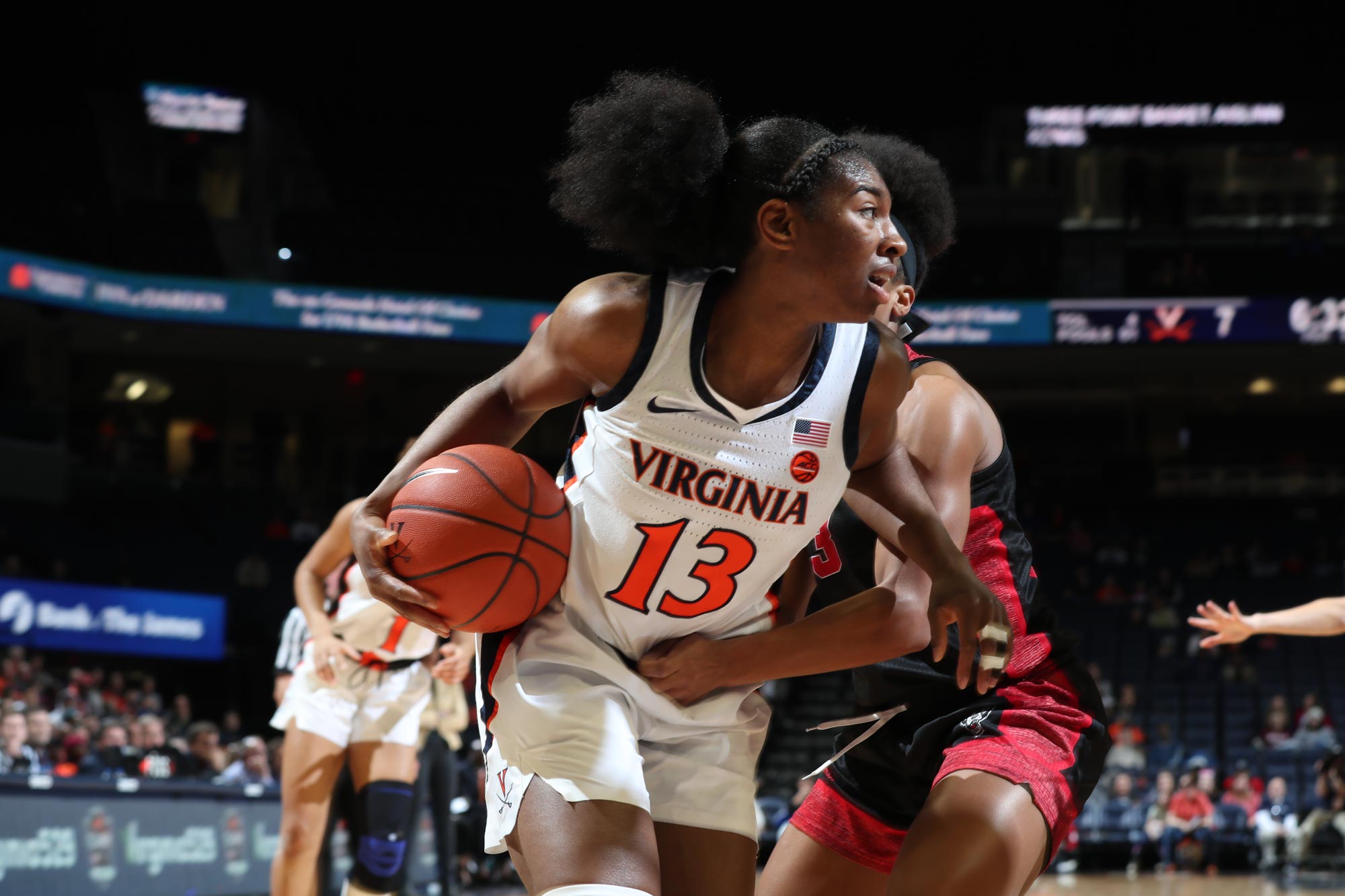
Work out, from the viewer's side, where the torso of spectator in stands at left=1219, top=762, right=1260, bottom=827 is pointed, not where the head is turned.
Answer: toward the camera

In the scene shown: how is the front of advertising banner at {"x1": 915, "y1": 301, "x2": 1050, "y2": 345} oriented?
toward the camera

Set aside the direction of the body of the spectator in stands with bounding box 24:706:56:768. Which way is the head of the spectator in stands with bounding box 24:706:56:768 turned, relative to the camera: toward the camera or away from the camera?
toward the camera

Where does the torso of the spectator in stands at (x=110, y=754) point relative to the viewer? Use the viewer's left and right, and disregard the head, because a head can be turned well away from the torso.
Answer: facing the viewer and to the right of the viewer

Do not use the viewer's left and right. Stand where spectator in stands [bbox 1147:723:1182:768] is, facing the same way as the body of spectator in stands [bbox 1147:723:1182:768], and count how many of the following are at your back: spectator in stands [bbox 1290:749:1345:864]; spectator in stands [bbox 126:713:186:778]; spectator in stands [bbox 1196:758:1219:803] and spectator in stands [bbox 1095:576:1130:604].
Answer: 1

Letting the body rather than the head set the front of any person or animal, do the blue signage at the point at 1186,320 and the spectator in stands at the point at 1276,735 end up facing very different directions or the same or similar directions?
same or similar directions

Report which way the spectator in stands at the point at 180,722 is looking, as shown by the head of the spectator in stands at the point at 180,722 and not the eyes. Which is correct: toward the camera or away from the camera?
toward the camera

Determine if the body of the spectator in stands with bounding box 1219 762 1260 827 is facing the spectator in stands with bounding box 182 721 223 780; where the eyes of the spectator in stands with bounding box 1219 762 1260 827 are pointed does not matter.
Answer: no

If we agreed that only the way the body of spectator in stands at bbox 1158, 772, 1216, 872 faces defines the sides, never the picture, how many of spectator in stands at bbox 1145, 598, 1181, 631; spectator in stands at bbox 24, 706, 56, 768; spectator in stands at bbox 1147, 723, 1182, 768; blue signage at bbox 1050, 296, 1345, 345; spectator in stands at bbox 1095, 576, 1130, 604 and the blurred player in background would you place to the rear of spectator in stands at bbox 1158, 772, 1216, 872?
4

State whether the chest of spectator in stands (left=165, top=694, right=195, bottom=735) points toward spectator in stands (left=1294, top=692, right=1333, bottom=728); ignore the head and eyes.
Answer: no

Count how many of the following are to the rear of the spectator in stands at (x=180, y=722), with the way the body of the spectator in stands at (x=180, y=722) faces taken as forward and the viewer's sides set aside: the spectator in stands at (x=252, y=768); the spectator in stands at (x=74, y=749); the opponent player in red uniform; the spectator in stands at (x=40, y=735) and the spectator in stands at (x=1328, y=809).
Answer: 0

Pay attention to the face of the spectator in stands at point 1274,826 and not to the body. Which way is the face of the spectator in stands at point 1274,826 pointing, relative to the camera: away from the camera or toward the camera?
toward the camera

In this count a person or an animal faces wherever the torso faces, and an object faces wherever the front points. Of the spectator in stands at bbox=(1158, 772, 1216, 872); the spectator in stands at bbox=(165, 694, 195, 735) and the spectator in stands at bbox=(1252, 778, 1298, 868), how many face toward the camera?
3

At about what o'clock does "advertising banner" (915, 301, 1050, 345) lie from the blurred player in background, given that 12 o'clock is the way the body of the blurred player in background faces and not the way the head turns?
The advertising banner is roughly at 7 o'clock from the blurred player in background.

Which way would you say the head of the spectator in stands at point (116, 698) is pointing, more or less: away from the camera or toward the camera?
toward the camera

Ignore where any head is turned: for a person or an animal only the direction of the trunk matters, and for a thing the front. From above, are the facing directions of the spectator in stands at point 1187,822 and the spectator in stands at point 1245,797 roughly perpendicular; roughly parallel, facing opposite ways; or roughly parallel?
roughly parallel
